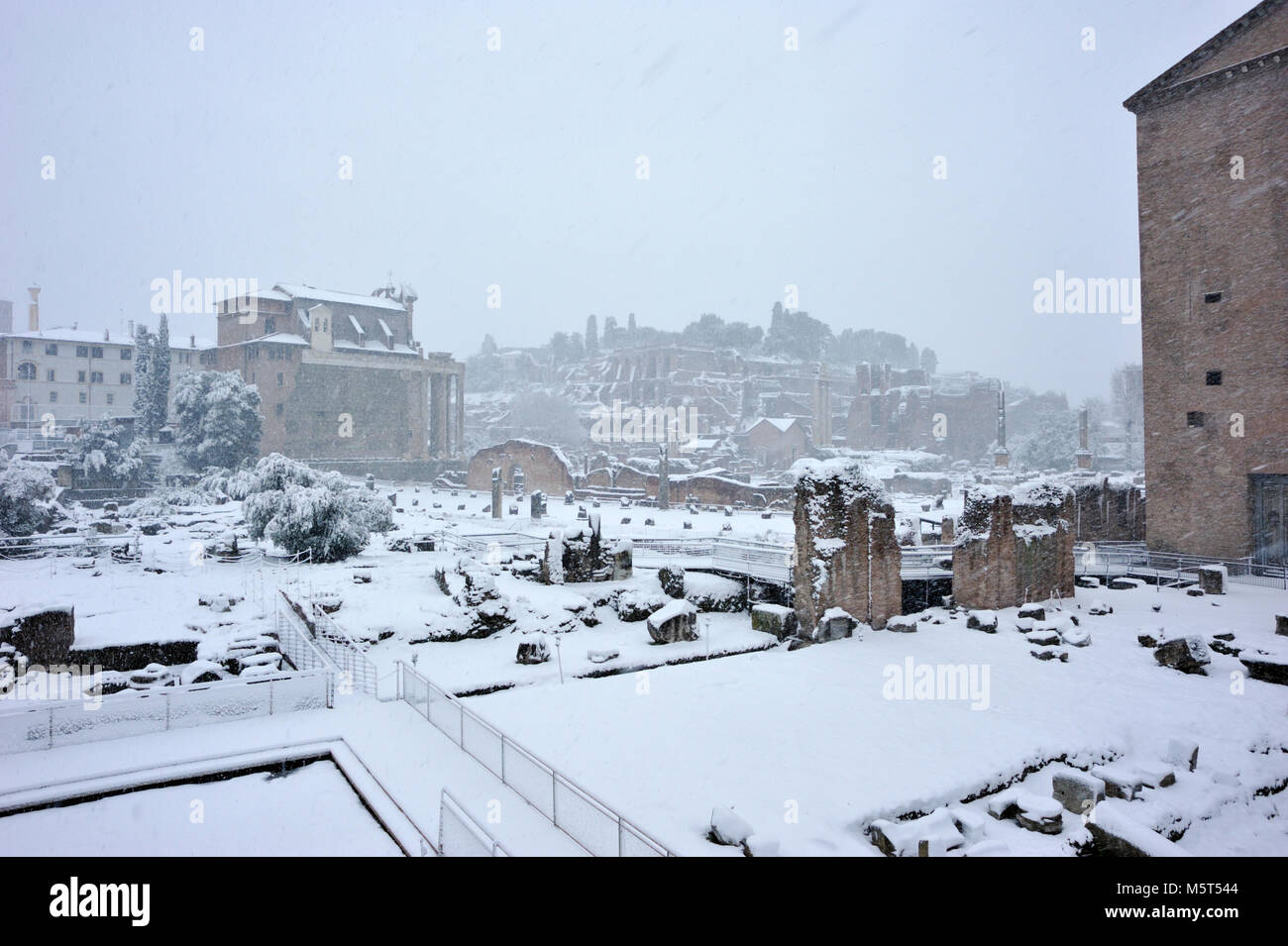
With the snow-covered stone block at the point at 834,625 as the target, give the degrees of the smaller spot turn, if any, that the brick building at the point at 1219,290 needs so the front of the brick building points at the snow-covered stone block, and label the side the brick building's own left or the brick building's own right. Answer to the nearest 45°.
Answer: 0° — it already faces it

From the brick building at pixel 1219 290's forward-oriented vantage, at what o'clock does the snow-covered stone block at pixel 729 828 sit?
The snow-covered stone block is roughly at 11 o'clock from the brick building.

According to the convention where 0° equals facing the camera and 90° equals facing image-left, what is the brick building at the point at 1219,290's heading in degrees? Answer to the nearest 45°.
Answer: approximately 45°

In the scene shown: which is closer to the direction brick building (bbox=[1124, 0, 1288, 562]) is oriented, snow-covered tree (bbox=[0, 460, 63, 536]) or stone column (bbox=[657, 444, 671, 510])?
the snow-covered tree

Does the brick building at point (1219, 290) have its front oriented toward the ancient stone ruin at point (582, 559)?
yes

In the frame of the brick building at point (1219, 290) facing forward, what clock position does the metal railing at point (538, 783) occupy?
The metal railing is roughly at 11 o'clock from the brick building.

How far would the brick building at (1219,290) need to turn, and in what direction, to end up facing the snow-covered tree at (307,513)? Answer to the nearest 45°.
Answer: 0° — it already faces it
